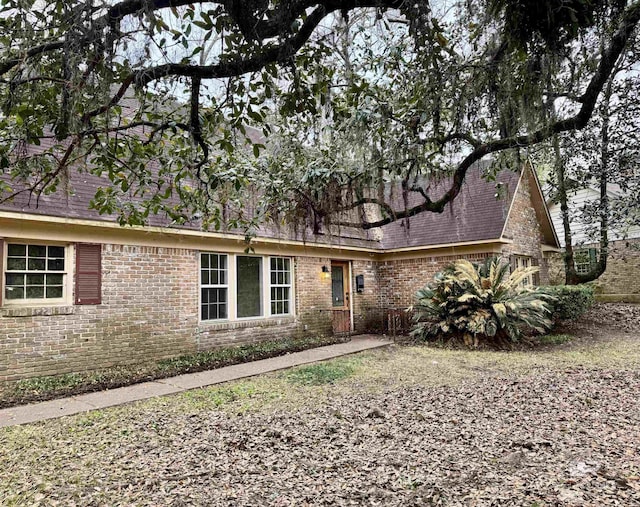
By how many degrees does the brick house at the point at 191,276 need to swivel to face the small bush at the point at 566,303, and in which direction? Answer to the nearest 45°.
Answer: approximately 45° to its left

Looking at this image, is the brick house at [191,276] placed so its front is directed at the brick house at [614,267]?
no
